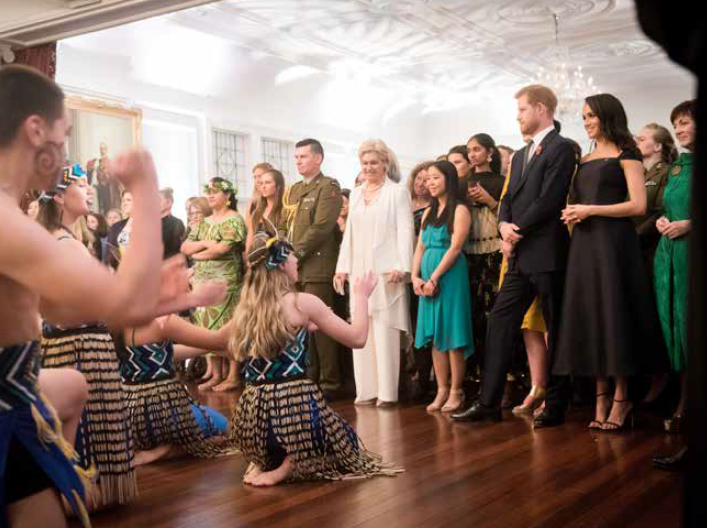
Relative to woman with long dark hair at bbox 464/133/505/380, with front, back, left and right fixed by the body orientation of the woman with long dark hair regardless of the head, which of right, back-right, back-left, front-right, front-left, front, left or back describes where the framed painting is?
right

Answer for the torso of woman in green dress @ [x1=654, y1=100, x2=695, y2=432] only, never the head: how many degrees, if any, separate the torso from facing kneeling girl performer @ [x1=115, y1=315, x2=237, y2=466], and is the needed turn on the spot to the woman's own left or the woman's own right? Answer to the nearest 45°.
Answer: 0° — they already face them

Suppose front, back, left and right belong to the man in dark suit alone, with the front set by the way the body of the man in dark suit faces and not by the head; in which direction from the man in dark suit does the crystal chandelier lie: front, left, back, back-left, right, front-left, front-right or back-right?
back-right

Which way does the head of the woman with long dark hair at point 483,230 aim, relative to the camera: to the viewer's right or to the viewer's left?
to the viewer's left

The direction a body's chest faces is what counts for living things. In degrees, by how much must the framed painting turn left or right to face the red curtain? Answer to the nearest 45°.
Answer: approximately 45° to its right

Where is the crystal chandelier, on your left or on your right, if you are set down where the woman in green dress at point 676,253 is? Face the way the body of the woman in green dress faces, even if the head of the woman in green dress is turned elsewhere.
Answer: on your right

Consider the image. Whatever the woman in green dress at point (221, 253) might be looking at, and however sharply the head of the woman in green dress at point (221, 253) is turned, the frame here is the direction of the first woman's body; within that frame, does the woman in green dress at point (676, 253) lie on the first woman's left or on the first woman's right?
on the first woman's left

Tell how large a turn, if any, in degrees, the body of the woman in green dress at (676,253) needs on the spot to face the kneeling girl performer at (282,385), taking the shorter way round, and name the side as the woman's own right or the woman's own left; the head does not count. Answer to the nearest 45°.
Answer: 0° — they already face them

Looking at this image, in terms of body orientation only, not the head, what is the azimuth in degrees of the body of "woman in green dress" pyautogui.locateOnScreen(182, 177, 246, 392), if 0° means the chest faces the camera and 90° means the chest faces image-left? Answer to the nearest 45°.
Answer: approximately 45°

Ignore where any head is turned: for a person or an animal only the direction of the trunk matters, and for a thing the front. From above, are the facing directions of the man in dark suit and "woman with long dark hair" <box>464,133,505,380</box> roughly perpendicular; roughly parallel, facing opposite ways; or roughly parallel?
roughly parallel

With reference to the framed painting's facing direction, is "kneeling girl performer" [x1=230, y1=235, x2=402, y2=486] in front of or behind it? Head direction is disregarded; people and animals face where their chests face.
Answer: in front

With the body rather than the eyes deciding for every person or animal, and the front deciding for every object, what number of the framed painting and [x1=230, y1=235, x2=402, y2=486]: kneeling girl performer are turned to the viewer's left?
0

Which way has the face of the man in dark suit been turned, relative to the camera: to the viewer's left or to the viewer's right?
to the viewer's left

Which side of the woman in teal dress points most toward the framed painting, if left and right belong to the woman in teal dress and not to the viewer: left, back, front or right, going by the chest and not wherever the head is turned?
right

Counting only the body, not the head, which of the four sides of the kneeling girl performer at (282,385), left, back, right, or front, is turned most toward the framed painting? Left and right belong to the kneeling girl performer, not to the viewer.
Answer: left

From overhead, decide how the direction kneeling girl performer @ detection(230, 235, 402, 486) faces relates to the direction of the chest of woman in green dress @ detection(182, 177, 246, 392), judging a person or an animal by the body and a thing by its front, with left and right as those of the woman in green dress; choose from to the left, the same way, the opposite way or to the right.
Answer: the opposite way

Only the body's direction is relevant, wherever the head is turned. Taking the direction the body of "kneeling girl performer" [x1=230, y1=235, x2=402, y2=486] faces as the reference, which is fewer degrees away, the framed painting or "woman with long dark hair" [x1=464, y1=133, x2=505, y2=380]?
the woman with long dark hair

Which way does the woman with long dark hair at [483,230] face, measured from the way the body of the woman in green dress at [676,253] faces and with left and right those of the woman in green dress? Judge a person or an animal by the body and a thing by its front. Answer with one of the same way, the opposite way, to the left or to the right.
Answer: the same way

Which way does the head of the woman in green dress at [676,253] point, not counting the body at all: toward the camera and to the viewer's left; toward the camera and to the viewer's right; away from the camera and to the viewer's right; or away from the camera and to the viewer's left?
toward the camera and to the viewer's left

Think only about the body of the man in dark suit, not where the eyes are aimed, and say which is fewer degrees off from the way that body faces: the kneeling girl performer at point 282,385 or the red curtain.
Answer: the kneeling girl performer

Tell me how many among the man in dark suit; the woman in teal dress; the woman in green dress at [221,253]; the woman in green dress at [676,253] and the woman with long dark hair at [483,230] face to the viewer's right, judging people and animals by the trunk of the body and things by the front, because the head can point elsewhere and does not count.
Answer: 0
